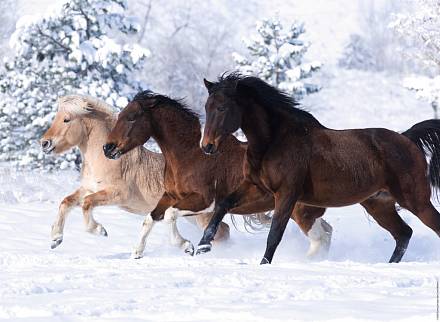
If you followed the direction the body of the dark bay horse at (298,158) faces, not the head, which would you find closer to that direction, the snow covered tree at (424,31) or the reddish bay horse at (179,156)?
the reddish bay horse

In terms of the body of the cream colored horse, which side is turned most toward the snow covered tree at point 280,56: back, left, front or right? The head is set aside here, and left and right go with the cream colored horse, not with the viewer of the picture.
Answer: right

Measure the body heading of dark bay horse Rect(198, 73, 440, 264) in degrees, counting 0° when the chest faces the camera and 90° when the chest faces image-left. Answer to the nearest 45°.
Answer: approximately 90°

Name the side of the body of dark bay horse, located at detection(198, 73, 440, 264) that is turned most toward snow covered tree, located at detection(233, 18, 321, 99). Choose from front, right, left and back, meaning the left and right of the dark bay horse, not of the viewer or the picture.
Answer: right

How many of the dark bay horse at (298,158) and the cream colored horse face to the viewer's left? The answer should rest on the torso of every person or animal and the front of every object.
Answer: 2

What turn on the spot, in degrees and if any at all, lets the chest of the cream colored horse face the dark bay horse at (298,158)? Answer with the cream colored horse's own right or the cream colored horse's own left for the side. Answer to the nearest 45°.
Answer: approximately 135° to the cream colored horse's own left

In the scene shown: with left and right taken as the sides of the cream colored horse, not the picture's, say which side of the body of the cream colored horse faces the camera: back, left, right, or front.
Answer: left

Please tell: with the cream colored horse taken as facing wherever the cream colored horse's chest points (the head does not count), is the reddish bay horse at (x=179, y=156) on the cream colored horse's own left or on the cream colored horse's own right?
on the cream colored horse's own left

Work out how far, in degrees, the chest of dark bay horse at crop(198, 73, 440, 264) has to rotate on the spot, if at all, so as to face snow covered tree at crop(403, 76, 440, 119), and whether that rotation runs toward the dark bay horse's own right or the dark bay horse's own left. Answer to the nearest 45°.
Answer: approximately 90° to the dark bay horse's own right
